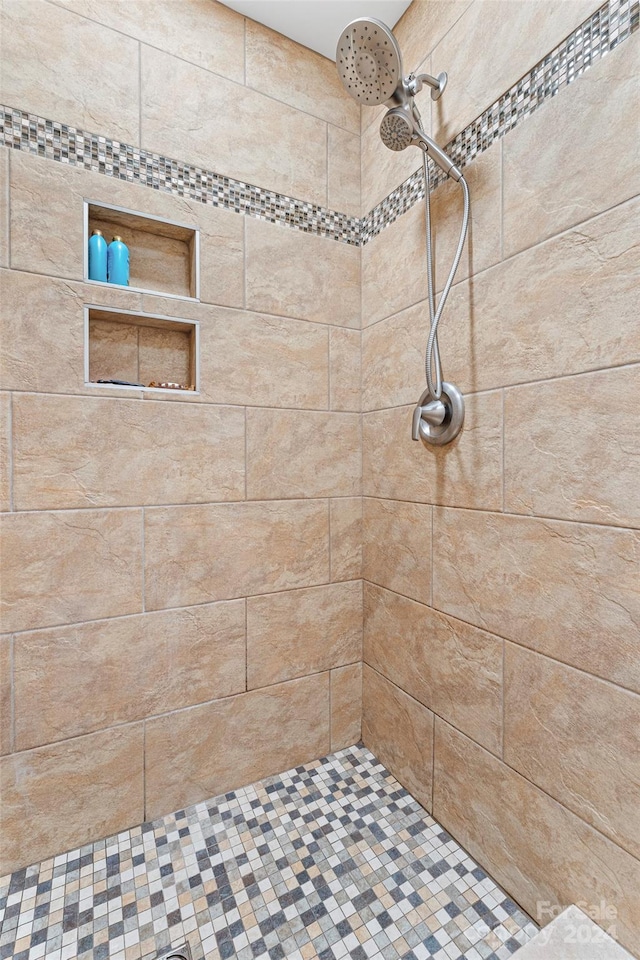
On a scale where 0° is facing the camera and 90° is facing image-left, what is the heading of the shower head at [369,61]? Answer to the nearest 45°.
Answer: approximately 45°

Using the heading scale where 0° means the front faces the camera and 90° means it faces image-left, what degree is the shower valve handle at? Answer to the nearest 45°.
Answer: approximately 45°

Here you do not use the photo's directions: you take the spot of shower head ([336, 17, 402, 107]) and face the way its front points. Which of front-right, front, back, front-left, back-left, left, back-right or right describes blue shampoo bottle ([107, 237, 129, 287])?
front-right

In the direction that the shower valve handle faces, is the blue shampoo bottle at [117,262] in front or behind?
in front

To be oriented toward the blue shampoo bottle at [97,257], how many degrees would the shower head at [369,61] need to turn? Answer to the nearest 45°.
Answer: approximately 45° to its right

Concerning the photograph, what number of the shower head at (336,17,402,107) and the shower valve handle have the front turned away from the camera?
0
